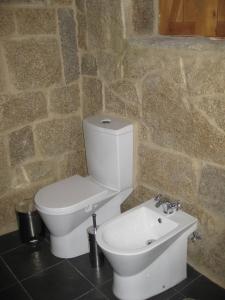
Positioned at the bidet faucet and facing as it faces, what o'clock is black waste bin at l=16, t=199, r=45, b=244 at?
The black waste bin is roughly at 2 o'clock from the bidet faucet.

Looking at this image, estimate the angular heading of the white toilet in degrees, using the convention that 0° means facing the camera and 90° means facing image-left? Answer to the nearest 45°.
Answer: approximately 45°

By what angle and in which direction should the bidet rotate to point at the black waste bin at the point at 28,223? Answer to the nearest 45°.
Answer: approximately 90° to its right
